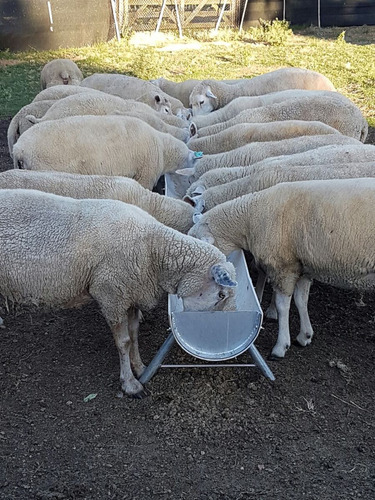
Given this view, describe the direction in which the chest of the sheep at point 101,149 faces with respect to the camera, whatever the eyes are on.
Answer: to the viewer's right

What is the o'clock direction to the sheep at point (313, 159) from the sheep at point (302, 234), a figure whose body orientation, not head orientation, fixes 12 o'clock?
the sheep at point (313, 159) is roughly at 3 o'clock from the sheep at point (302, 234).

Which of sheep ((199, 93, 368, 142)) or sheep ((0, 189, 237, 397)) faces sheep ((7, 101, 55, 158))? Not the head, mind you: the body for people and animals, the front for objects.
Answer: sheep ((199, 93, 368, 142))

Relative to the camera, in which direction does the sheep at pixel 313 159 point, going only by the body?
to the viewer's left

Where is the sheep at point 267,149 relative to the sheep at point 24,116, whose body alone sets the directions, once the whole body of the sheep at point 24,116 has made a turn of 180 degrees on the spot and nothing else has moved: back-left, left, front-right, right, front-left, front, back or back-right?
back-left

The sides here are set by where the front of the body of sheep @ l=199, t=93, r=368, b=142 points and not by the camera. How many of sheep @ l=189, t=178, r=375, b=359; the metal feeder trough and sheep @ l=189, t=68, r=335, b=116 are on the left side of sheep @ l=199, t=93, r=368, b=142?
2

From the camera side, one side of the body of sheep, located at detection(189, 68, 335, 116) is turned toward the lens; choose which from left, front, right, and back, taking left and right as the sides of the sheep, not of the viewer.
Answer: left

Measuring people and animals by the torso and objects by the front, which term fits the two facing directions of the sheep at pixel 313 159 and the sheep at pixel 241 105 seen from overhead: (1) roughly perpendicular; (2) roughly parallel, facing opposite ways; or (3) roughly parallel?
roughly parallel

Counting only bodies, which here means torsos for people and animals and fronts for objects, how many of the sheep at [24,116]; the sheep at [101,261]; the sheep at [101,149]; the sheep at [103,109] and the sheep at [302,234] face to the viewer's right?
4

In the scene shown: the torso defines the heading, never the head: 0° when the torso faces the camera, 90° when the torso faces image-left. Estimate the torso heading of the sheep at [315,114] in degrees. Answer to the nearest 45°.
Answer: approximately 90°

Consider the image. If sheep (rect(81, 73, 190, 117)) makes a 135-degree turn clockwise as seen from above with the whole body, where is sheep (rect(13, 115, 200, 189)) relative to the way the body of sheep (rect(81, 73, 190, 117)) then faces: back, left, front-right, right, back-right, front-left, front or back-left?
left

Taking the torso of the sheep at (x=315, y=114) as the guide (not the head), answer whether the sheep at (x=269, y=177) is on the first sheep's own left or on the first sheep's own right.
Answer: on the first sheep's own left

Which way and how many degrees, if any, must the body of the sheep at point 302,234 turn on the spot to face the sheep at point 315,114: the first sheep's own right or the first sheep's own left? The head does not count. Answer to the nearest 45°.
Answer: approximately 90° to the first sheep's own right

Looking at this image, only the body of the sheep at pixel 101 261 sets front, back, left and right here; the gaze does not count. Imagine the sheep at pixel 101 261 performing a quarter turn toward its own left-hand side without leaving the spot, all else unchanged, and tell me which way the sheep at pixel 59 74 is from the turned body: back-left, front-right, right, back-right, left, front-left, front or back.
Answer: front

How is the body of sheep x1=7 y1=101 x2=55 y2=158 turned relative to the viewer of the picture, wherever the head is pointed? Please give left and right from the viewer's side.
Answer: facing to the right of the viewer

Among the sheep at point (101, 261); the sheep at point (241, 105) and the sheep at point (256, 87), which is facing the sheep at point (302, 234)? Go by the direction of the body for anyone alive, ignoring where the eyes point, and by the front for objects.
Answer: the sheep at point (101, 261)

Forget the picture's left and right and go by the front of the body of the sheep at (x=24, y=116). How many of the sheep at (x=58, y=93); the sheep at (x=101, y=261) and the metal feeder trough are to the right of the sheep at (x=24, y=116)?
2

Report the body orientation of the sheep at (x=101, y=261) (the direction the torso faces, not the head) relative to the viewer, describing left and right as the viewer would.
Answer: facing to the right of the viewer

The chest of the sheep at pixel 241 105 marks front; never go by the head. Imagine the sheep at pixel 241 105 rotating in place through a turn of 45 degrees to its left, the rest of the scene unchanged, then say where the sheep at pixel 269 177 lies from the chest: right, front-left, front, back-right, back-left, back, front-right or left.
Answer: front-left
